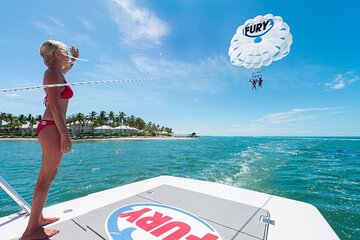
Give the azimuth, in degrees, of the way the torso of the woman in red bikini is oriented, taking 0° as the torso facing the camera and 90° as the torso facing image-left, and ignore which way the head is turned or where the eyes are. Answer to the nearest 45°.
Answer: approximately 270°

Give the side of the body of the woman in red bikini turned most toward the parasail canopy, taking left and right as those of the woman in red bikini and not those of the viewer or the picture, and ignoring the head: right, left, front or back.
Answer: front

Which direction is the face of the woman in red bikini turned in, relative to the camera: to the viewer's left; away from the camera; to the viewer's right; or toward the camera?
to the viewer's right
